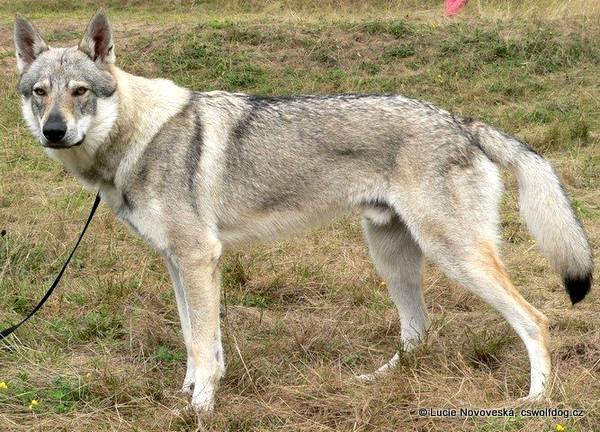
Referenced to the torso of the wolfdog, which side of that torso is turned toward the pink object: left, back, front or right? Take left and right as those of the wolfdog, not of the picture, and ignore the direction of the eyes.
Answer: right

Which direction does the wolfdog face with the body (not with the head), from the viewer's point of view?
to the viewer's left
